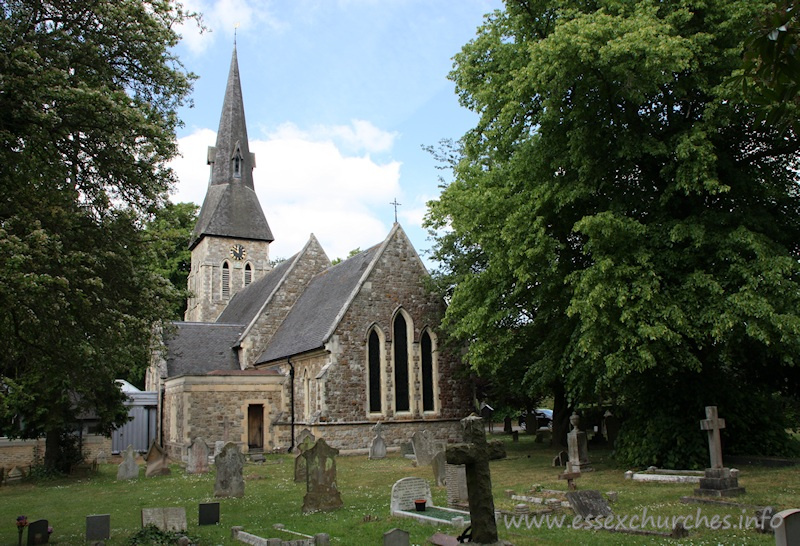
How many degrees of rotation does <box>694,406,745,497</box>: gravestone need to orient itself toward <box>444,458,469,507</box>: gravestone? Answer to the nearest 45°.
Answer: approximately 135° to its right

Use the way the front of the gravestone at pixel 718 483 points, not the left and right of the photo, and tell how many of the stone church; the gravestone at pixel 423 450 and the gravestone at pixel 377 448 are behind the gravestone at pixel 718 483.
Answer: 3

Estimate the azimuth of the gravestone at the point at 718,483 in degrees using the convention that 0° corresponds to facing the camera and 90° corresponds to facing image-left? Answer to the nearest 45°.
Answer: approximately 315°

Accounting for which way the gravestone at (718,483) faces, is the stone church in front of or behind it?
behind

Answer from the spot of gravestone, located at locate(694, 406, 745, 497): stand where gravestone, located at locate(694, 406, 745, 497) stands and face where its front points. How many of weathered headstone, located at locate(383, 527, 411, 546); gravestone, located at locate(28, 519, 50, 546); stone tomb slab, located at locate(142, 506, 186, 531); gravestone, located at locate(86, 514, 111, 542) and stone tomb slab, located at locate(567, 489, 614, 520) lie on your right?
5

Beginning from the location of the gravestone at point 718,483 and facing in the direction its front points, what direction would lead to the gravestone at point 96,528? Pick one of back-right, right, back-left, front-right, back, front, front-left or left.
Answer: right

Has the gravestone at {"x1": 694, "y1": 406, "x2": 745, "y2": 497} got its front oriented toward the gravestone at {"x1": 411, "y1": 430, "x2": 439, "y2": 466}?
no

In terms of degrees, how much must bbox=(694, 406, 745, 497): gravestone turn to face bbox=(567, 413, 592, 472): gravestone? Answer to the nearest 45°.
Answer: approximately 180°

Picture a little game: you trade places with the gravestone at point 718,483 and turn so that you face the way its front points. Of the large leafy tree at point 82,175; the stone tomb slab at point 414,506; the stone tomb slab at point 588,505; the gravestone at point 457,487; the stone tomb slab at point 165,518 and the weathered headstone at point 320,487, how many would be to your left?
0

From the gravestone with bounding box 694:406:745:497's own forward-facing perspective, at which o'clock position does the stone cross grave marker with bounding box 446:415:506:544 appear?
The stone cross grave marker is roughly at 2 o'clock from the gravestone.

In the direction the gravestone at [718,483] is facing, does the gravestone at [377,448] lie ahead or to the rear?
to the rear

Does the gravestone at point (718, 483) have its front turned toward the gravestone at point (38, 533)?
no

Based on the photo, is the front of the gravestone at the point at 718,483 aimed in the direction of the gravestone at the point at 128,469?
no

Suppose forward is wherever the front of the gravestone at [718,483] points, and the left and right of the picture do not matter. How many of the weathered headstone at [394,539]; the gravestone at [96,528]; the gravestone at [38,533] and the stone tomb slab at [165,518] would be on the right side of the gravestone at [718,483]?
4

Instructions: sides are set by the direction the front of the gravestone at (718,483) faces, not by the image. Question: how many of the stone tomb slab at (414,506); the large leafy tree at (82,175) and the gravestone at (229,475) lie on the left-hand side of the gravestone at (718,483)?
0
